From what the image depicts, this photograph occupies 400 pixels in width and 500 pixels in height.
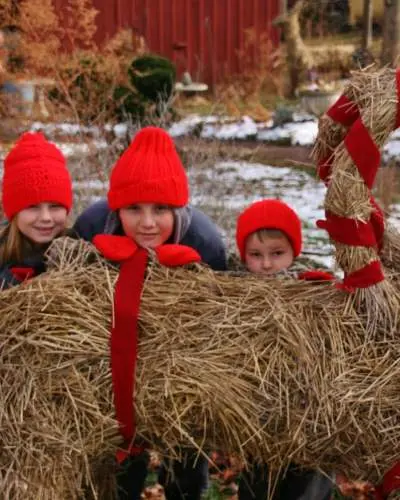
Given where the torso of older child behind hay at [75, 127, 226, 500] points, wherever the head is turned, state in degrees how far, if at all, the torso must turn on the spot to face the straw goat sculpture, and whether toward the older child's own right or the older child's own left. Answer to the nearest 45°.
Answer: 0° — they already face it

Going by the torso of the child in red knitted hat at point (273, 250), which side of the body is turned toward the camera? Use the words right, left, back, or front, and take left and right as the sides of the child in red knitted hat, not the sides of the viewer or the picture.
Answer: front

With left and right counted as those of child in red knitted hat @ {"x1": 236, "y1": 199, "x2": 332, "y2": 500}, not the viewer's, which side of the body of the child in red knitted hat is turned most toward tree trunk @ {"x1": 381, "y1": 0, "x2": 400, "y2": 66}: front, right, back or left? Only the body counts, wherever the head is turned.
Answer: back

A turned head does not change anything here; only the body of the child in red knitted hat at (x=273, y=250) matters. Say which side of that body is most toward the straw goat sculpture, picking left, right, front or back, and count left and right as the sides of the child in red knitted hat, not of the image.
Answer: front

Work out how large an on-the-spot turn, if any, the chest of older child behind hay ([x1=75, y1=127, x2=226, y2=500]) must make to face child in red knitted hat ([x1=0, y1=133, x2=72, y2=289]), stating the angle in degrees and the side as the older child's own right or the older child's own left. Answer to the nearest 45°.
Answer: approximately 135° to the older child's own right

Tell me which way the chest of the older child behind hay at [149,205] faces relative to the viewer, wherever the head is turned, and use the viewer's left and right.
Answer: facing the viewer

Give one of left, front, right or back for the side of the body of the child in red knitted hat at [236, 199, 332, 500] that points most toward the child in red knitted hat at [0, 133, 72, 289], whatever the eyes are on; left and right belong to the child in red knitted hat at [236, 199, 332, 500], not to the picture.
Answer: right

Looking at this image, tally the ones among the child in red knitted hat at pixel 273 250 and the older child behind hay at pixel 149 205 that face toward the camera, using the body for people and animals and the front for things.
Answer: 2
